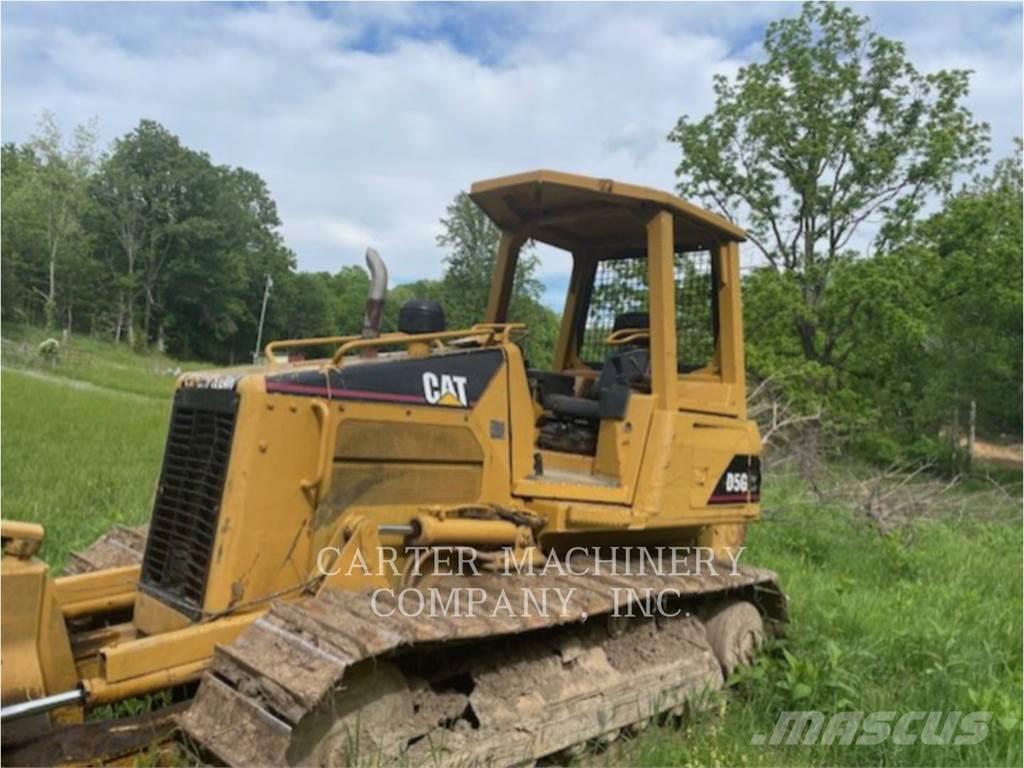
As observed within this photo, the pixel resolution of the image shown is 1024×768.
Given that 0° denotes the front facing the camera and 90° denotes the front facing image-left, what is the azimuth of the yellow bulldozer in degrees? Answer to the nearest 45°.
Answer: approximately 45°
